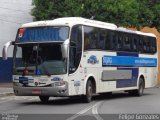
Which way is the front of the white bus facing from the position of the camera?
facing the viewer and to the left of the viewer
